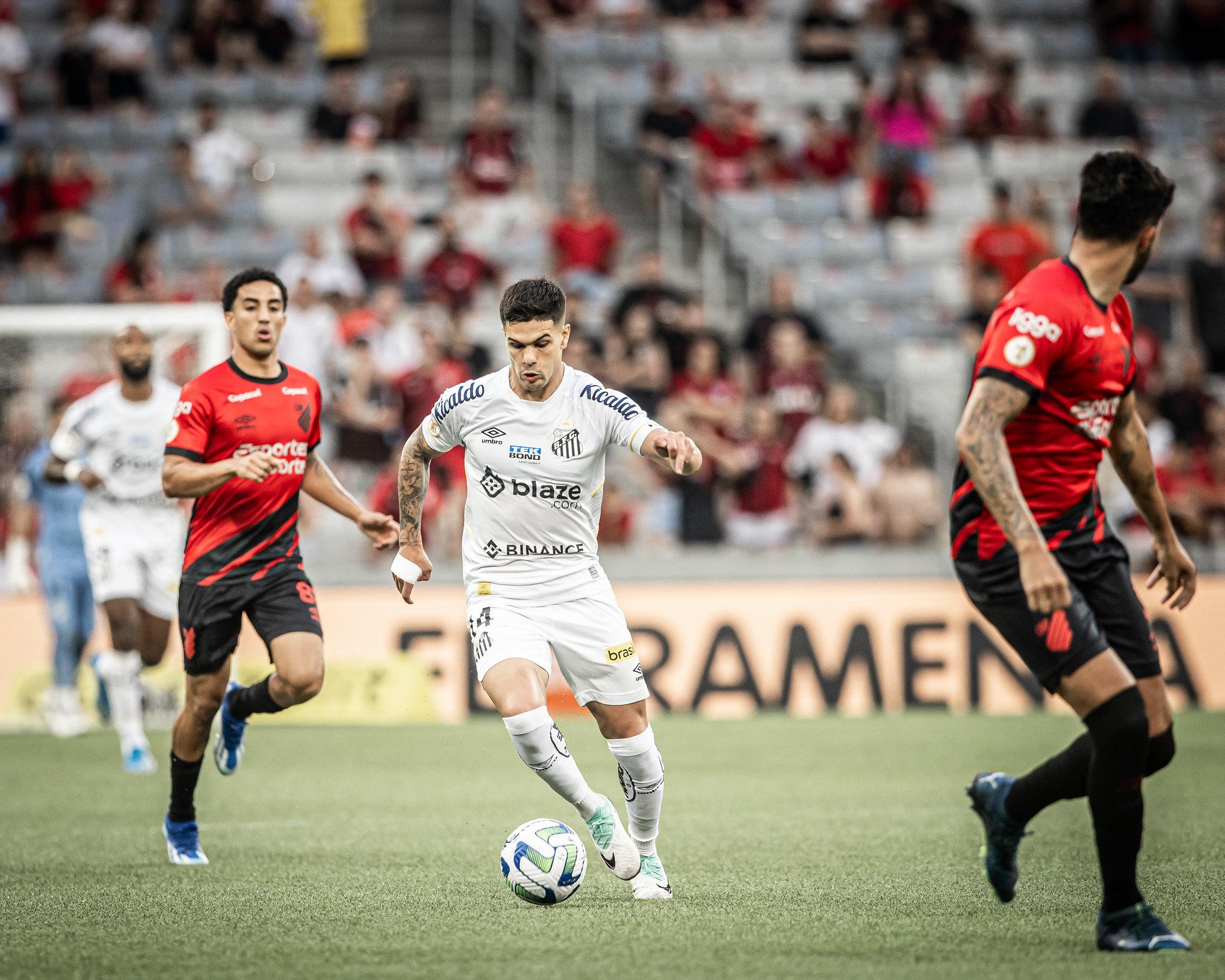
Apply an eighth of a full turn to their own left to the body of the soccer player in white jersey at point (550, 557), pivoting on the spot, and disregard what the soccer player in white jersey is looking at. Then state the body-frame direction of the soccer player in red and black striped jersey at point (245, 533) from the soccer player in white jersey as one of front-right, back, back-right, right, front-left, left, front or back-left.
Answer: back

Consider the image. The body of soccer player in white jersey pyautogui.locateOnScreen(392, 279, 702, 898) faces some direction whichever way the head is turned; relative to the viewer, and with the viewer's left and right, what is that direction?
facing the viewer

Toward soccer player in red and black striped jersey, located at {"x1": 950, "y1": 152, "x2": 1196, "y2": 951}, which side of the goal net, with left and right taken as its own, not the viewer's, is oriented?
front

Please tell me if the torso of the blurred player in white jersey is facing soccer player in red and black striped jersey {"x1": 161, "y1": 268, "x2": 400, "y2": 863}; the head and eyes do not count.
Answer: yes

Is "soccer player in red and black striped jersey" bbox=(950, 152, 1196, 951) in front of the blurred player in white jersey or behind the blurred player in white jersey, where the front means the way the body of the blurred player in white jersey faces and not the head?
in front

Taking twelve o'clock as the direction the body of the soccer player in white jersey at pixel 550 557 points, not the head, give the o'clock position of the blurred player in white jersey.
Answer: The blurred player in white jersey is roughly at 5 o'clock from the soccer player in white jersey.

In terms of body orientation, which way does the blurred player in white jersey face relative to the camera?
toward the camera

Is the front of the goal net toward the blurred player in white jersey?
yes
